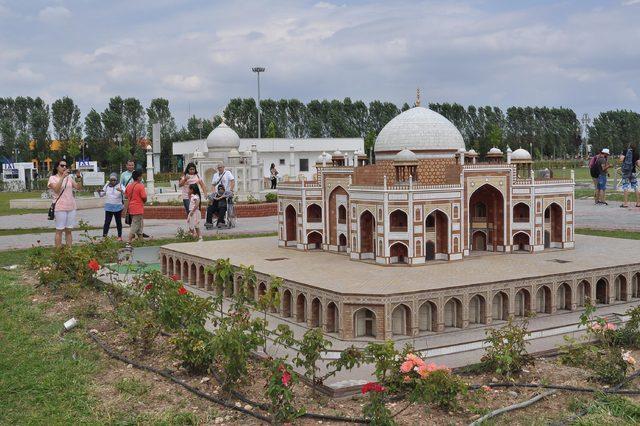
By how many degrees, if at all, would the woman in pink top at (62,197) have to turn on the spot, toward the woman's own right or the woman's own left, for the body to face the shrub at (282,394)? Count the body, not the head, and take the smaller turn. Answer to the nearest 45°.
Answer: approximately 45° to the woman's own right

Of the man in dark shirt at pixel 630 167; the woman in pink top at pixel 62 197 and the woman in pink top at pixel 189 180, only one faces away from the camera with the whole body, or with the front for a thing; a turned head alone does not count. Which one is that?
the man in dark shirt

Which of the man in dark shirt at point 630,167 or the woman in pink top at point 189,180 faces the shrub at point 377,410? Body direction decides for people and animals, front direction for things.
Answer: the woman in pink top

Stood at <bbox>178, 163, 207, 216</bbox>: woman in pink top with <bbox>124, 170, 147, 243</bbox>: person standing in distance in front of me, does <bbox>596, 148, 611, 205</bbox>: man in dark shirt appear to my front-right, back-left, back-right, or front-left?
back-left

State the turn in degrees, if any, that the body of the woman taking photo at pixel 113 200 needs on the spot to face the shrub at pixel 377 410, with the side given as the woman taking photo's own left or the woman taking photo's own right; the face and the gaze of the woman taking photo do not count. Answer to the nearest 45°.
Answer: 0° — they already face it

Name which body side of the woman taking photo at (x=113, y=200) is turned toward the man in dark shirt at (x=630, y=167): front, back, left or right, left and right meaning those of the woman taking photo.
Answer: left

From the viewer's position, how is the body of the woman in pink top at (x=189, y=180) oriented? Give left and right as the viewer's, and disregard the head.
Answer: facing the viewer

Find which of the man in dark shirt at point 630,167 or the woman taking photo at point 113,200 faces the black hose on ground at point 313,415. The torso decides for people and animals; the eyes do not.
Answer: the woman taking photo

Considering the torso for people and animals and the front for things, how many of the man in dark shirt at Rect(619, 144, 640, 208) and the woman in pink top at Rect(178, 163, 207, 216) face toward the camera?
1

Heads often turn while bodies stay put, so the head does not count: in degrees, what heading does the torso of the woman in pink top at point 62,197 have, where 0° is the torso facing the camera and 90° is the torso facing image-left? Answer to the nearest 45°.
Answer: approximately 315°

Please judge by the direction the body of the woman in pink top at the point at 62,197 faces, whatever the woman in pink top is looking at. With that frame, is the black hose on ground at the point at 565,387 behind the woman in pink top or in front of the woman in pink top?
in front
